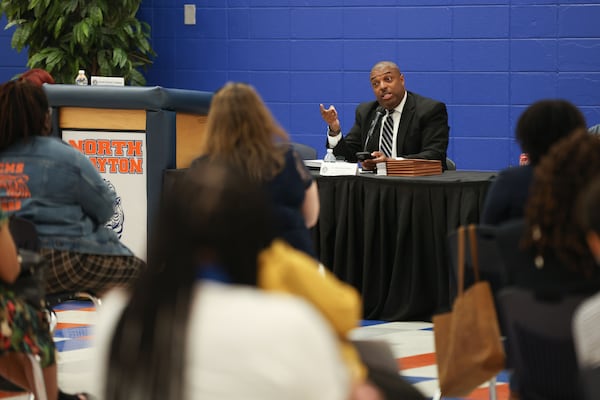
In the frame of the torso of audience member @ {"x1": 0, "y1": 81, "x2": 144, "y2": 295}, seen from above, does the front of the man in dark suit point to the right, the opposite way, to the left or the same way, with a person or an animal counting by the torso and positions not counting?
the opposite way

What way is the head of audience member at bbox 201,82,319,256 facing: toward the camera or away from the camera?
away from the camera

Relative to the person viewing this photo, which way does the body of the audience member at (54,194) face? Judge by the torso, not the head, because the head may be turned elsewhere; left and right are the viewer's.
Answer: facing away from the viewer and to the right of the viewer

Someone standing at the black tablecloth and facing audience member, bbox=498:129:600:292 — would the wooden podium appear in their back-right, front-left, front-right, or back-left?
back-right

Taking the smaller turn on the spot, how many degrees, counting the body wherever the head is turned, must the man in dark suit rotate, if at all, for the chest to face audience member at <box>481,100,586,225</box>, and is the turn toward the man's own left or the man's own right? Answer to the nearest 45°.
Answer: approximately 45° to the man's own left

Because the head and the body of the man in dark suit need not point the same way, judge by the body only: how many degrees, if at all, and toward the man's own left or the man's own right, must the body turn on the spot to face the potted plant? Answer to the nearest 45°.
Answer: approximately 90° to the man's own right

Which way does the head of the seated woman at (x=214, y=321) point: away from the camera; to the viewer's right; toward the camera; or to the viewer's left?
away from the camera

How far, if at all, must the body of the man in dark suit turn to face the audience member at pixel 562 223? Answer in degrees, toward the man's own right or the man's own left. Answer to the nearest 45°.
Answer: approximately 45° to the man's own left

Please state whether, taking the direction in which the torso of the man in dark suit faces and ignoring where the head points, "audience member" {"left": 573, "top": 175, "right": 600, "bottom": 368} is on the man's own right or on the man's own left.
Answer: on the man's own left

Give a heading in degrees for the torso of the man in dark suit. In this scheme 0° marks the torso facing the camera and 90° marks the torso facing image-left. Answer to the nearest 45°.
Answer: approximately 45°

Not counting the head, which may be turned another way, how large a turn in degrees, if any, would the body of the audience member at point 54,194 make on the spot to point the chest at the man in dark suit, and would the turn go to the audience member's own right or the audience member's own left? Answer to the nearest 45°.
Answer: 0° — they already face them

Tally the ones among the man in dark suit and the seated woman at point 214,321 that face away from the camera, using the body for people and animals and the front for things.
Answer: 1

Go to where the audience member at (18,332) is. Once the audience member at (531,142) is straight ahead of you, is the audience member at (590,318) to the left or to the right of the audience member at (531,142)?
right

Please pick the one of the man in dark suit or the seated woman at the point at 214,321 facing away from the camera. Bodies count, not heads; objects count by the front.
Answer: the seated woman

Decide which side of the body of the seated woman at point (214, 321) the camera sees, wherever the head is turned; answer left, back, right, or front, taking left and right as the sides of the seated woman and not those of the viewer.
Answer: back

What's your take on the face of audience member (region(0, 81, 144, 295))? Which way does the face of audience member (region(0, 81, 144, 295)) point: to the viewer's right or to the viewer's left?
to the viewer's right
